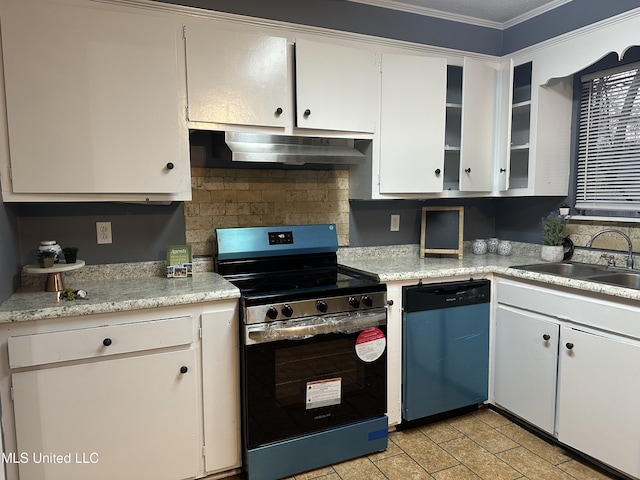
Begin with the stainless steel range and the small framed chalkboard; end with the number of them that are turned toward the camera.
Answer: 2

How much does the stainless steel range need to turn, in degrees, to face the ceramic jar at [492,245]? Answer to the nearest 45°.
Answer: approximately 135° to its left

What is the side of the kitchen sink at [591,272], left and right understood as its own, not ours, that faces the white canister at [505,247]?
right

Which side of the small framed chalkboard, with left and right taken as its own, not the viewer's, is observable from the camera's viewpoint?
front

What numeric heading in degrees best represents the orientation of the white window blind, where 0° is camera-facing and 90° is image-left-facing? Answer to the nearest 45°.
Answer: approximately 45°

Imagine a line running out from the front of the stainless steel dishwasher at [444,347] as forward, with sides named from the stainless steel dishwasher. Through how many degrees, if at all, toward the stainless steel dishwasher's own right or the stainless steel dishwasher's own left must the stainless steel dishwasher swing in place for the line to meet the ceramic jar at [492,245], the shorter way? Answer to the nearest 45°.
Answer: approximately 135° to the stainless steel dishwasher's own left

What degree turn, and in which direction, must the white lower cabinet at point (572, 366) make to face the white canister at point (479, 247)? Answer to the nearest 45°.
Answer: approximately 90° to its right
